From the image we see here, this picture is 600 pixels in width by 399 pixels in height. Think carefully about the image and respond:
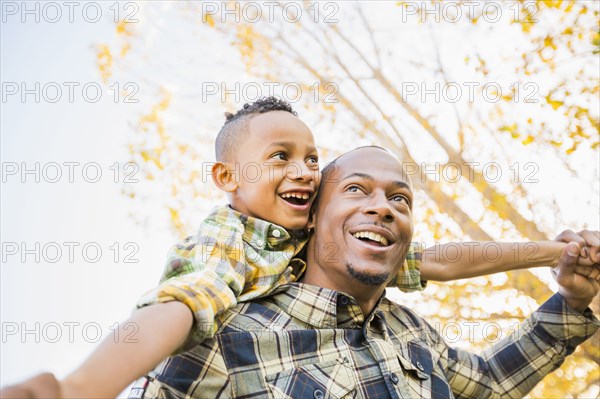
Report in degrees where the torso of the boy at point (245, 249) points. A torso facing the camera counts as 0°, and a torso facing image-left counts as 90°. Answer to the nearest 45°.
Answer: approximately 315°

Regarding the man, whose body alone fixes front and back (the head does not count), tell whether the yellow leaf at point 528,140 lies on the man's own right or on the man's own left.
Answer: on the man's own left

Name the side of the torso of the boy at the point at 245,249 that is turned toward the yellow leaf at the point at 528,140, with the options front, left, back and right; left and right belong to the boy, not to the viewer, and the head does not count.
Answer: left

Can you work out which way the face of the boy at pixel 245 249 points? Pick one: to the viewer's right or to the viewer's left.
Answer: to the viewer's right

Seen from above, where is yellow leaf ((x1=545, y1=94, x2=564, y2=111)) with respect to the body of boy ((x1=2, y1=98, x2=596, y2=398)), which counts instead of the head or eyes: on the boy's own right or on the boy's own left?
on the boy's own left

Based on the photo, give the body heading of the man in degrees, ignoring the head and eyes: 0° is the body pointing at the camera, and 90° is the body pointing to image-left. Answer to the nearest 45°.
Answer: approximately 315°
